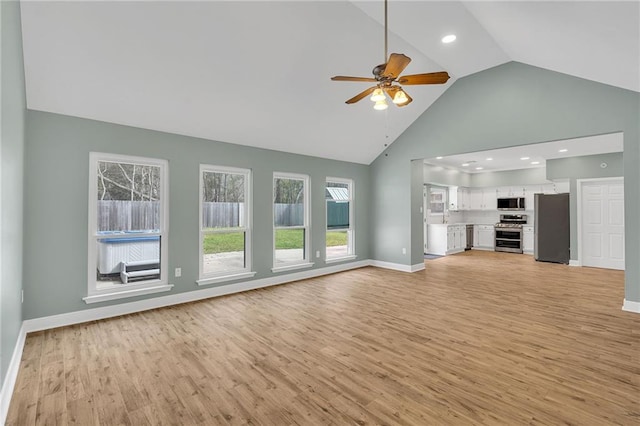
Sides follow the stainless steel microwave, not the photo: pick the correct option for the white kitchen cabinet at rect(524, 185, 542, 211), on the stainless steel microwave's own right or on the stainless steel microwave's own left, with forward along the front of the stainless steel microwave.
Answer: on the stainless steel microwave's own left

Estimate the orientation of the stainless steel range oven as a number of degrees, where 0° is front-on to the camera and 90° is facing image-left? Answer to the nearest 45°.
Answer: approximately 0°

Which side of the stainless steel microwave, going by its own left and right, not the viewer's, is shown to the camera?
front

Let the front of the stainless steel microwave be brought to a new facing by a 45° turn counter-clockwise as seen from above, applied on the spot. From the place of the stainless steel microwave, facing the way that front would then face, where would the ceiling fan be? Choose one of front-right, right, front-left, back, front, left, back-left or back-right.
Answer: front-right

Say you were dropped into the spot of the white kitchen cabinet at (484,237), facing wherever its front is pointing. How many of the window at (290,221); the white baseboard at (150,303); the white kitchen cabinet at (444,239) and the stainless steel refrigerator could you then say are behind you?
0

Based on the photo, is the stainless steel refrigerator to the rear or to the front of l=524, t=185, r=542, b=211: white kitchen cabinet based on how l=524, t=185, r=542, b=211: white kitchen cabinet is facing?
to the front

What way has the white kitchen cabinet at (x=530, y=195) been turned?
toward the camera

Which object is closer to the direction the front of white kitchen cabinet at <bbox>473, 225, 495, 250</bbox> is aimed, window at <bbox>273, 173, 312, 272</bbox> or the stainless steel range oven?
the window

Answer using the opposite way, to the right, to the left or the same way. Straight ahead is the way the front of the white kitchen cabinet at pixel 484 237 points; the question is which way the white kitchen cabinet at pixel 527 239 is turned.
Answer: the same way

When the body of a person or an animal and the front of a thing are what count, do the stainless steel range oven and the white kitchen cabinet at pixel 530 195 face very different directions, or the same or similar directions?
same or similar directions

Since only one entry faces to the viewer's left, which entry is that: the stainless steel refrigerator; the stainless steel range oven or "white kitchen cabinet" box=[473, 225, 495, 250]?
the stainless steel refrigerator

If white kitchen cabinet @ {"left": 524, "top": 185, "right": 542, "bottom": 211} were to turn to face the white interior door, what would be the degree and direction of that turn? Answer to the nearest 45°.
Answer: approximately 45° to its left

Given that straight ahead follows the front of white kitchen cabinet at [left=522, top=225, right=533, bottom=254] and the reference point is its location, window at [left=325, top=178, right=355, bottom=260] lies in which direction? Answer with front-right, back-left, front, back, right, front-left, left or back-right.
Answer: front-right

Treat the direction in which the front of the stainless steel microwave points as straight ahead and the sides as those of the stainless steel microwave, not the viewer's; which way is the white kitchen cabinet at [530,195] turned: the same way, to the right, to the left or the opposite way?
the same way
